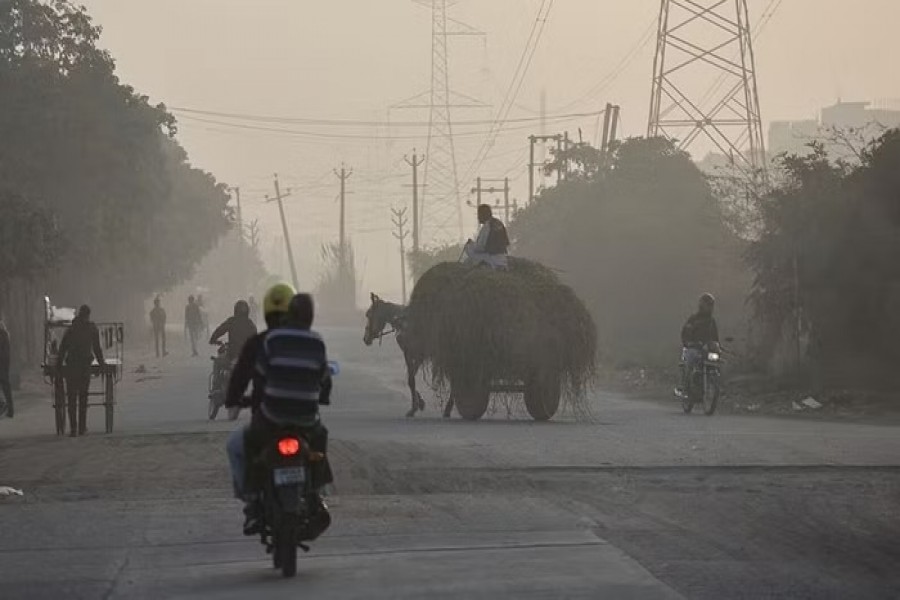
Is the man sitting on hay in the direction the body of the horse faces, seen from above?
no

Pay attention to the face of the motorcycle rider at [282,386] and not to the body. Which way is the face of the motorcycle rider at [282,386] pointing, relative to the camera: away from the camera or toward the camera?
away from the camera

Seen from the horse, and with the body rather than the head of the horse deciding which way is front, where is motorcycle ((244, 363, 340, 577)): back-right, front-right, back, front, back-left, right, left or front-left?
left

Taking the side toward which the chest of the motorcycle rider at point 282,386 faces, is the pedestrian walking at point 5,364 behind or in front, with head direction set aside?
in front

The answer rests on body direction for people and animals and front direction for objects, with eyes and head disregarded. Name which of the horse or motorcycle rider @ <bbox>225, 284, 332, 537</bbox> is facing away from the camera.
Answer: the motorcycle rider

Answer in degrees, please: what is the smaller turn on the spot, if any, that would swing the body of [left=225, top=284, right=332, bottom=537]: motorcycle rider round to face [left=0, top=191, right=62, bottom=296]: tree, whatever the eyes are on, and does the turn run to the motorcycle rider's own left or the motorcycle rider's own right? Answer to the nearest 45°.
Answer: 0° — they already face it

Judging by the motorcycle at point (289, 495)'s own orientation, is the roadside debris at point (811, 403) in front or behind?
in front

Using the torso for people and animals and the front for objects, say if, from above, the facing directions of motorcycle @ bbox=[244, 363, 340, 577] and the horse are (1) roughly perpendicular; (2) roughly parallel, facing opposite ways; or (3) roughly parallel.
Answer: roughly perpendicular

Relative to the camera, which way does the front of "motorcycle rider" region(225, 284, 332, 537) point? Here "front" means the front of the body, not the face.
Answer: away from the camera

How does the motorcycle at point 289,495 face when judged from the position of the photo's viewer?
facing away from the viewer

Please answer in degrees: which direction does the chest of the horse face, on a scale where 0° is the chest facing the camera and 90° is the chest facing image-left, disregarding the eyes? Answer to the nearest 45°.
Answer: approximately 90°
